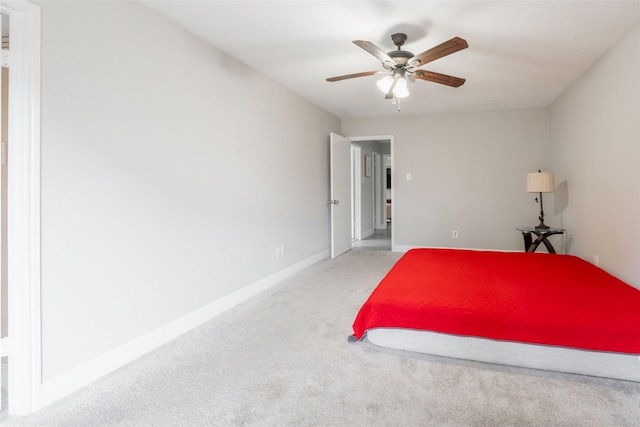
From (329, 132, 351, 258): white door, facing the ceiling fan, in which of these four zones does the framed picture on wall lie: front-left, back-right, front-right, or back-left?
back-left

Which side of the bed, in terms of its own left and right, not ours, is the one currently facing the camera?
left

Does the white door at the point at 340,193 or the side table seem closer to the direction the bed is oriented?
the white door

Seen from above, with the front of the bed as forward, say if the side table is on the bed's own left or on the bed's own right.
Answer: on the bed's own right

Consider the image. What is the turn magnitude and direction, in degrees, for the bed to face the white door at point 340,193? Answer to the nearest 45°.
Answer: approximately 45° to its right

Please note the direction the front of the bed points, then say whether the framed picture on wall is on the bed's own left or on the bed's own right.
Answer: on the bed's own right
